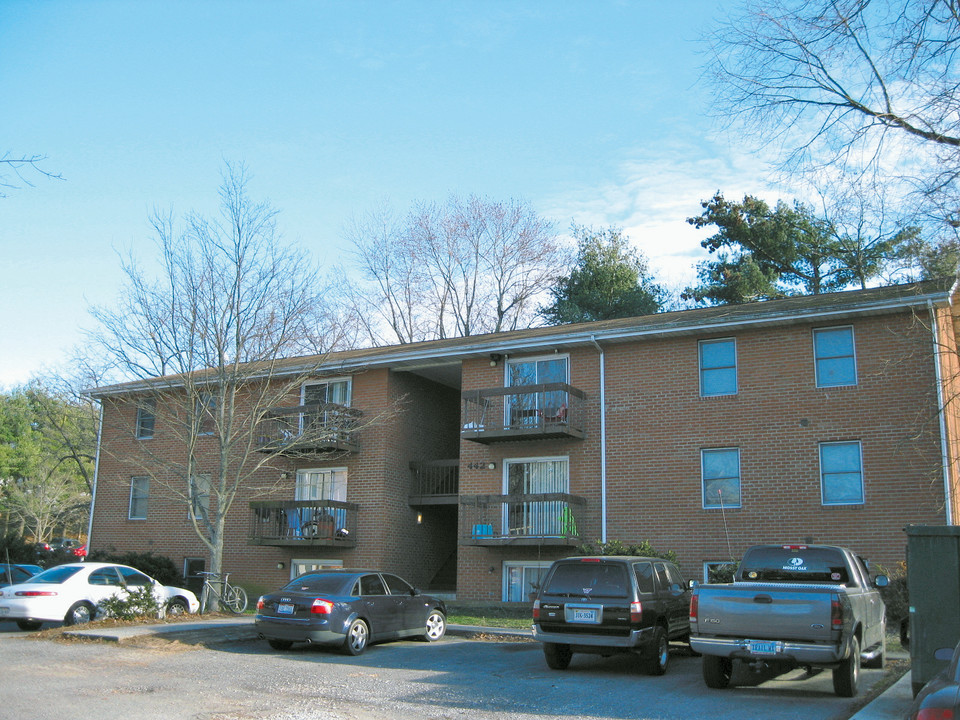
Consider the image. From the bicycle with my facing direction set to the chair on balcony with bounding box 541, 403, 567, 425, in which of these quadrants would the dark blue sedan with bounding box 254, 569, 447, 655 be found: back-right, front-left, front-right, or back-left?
front-right

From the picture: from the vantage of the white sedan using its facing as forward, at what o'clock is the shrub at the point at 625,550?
The shrub is roughly at 2 o'clock from the white sedan.

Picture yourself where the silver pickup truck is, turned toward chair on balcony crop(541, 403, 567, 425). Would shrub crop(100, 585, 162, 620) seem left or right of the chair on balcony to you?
left

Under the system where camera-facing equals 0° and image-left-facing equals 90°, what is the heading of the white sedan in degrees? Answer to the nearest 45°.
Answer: approximately 225°

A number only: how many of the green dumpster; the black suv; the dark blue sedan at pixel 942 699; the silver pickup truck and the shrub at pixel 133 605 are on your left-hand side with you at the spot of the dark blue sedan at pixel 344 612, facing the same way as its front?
1

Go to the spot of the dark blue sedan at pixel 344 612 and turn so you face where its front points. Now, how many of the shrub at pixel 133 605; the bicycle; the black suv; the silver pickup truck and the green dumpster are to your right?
3

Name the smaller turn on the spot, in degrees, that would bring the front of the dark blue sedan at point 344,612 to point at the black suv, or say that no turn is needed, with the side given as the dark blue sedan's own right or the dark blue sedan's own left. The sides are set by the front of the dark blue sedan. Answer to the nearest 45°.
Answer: approximately 90° to the dark blue sedan's own right

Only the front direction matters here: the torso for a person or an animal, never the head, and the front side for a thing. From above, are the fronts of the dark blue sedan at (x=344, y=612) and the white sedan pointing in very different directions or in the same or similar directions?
same or similar directions

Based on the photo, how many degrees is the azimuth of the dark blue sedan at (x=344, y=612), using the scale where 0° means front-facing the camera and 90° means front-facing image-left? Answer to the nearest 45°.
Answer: approximately 225°

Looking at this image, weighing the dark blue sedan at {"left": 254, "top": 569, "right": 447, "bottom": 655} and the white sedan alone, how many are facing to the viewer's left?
0

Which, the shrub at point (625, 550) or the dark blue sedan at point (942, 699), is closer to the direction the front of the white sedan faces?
the shrub

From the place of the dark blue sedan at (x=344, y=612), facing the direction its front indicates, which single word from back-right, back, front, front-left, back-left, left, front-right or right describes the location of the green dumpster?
right

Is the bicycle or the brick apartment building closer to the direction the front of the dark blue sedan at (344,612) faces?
the brick apartment building

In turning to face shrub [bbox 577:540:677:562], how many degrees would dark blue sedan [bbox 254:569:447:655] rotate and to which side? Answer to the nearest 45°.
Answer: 0° — it already faces it

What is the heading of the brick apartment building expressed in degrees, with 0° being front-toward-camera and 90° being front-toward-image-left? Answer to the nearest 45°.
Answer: approximately 45°

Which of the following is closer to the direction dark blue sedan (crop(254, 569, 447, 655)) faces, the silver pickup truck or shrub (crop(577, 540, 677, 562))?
the shrub
